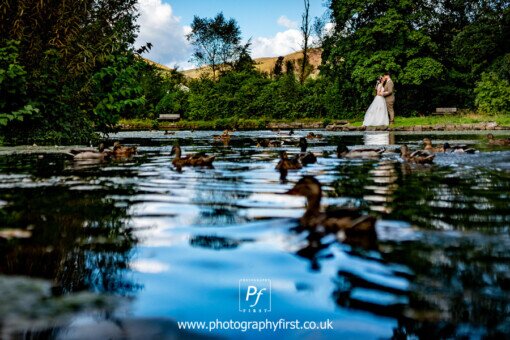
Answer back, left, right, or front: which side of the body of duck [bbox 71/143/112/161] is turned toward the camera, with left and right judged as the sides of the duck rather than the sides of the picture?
right

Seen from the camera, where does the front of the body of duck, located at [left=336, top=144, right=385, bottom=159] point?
to the viewer's left

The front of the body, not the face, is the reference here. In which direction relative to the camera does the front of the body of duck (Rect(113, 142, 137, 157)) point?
to the viewer's left

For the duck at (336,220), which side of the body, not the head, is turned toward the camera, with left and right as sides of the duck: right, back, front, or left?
left

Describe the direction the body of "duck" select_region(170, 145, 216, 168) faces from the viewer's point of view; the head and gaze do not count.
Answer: to the viewer's left

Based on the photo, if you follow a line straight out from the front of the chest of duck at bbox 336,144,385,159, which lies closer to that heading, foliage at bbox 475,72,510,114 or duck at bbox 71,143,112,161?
the duck
